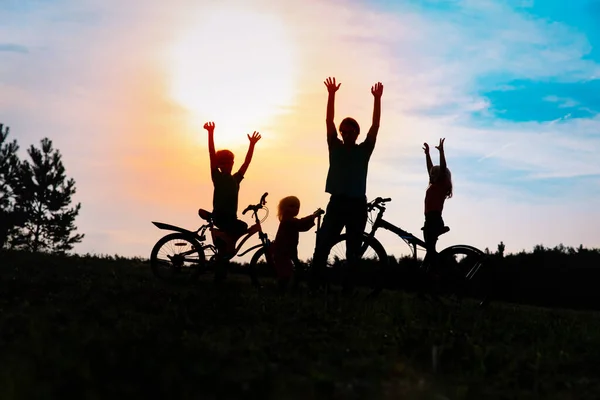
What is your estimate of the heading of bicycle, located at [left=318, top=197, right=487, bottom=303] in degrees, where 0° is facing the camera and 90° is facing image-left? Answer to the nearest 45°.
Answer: approximately 90°

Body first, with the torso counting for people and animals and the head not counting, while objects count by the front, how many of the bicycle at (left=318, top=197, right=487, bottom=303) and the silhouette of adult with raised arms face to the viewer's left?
1

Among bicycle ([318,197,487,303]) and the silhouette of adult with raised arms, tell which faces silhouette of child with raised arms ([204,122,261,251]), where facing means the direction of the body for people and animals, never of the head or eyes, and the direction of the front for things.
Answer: the bicycle
